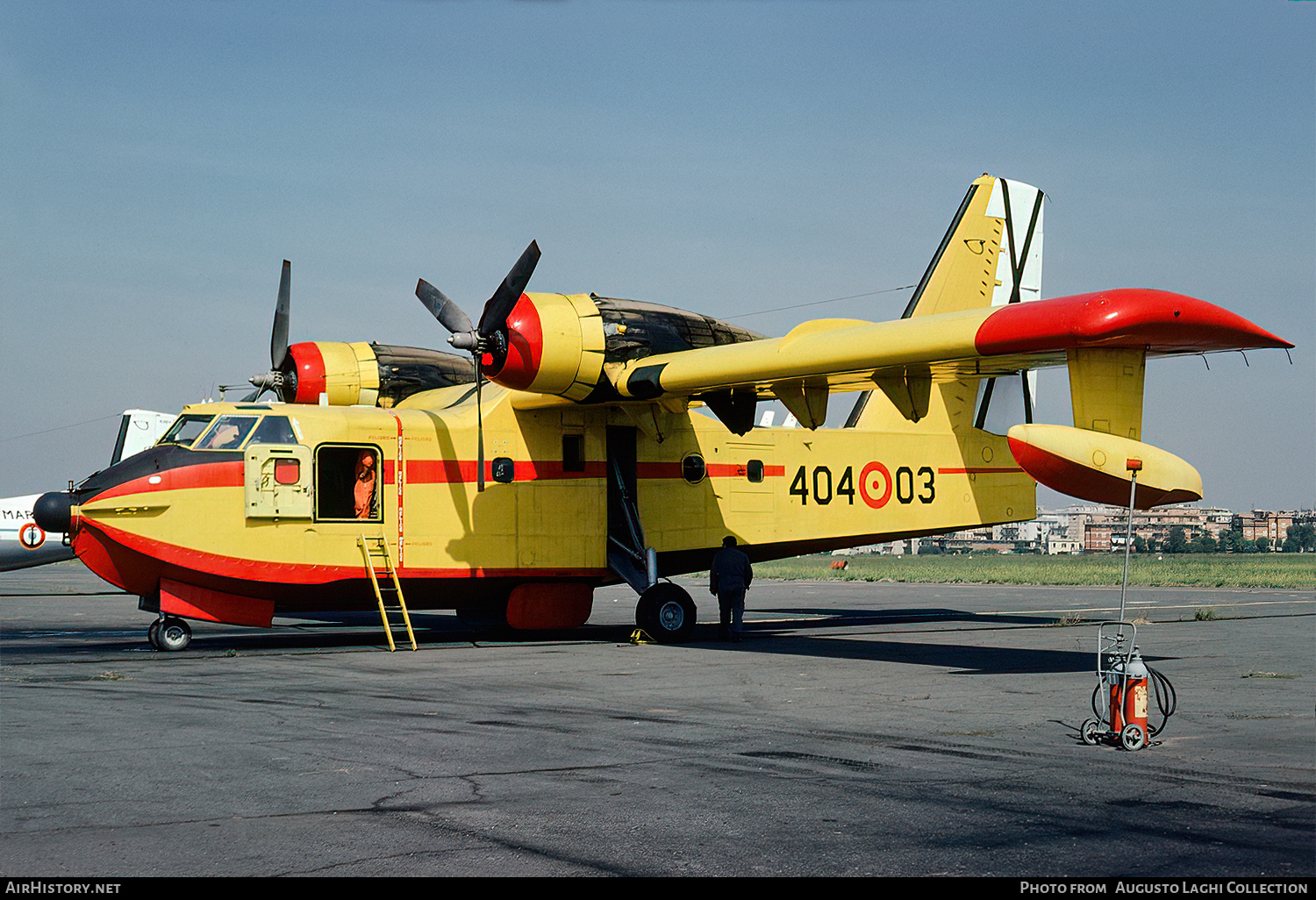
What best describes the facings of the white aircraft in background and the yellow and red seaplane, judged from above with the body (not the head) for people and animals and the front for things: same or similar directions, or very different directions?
same or similar directions

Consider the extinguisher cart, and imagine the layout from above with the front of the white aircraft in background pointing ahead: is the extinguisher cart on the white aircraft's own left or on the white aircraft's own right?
on the white aircraft's own left

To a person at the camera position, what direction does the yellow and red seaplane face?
facing the viewer and to the left of the viewer

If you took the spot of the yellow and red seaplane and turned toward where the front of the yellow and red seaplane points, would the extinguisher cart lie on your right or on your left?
on your left

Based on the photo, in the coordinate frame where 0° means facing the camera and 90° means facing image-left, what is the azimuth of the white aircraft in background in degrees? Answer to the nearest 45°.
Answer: approximately 90°

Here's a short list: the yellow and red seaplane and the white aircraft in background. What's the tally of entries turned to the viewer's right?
0
